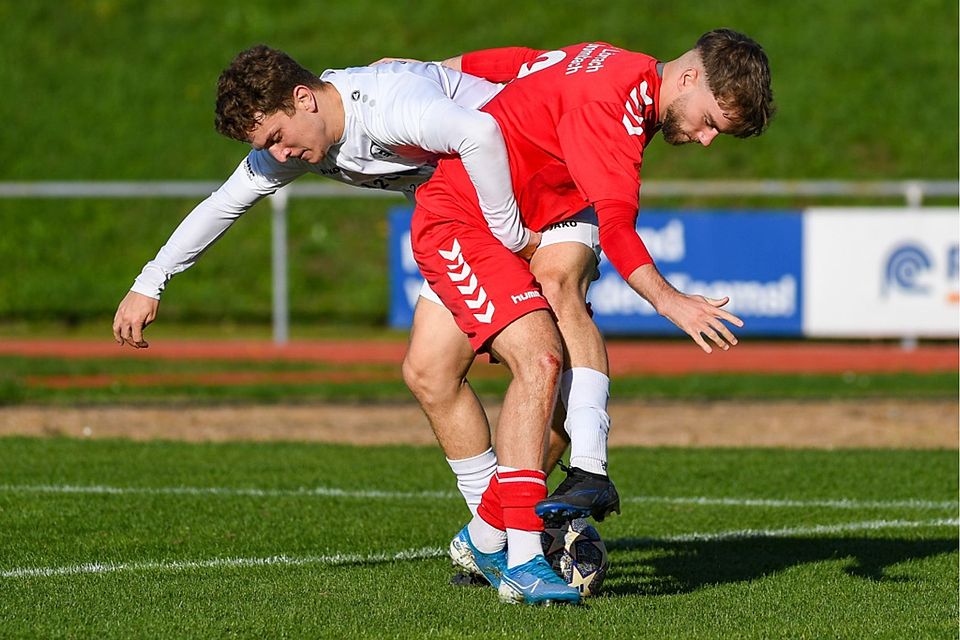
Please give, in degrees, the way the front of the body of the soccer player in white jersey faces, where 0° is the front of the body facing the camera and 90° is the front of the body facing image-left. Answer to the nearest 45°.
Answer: approximately 45°

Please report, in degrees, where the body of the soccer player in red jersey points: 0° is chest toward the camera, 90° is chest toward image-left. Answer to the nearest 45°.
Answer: approximately 270°

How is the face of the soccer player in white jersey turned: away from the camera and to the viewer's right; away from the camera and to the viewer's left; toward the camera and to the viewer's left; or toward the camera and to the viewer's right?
toward the camera and to the viewer's left

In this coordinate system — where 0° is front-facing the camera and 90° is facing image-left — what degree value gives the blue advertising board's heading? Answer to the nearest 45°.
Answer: approximately 0°

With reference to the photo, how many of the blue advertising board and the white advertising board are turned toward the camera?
2

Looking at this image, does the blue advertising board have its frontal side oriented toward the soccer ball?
yes

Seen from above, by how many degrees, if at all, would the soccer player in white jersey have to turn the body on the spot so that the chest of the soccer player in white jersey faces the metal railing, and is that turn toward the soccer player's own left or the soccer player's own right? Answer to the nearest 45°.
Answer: approximately 135° to the soccer player's own right

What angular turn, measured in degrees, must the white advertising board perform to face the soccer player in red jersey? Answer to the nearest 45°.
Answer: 0° — it already faces them

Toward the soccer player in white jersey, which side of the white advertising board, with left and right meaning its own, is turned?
front

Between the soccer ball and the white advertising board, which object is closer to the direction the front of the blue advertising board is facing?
the soccer ball
